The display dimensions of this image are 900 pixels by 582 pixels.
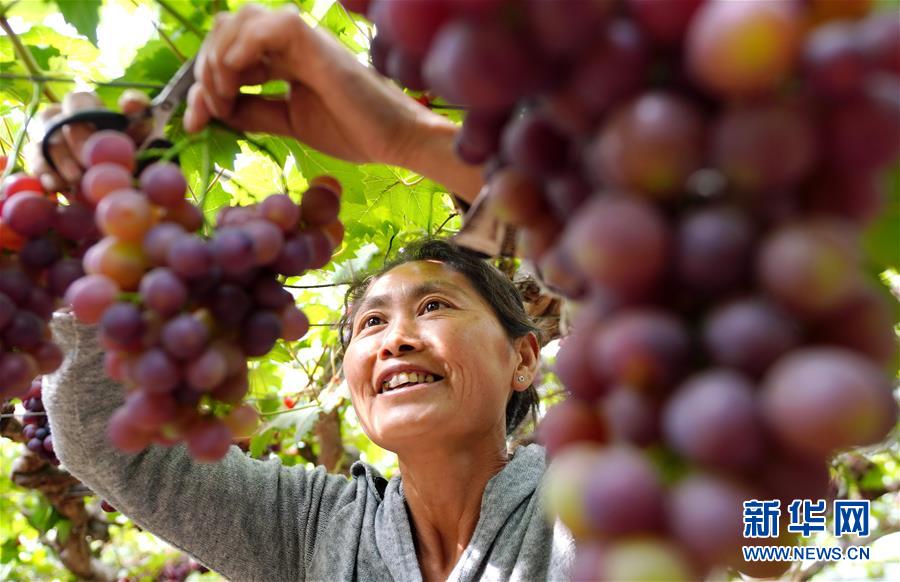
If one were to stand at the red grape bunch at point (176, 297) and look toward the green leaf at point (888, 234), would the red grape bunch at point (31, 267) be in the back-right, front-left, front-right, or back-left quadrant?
back-left

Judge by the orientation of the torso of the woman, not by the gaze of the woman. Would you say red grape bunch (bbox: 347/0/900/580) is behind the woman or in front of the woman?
in front

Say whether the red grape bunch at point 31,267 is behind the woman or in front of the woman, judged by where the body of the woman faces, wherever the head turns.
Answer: in front

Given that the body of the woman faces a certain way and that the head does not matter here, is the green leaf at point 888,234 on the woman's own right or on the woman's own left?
on the woman's own left

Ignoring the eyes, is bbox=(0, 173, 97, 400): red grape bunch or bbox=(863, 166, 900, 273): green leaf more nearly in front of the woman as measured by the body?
the red grape bunch

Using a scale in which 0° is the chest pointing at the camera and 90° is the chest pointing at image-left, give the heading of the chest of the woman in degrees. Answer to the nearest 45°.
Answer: approximately 45°

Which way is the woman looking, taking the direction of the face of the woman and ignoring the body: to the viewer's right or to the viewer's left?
to the viewer's left
